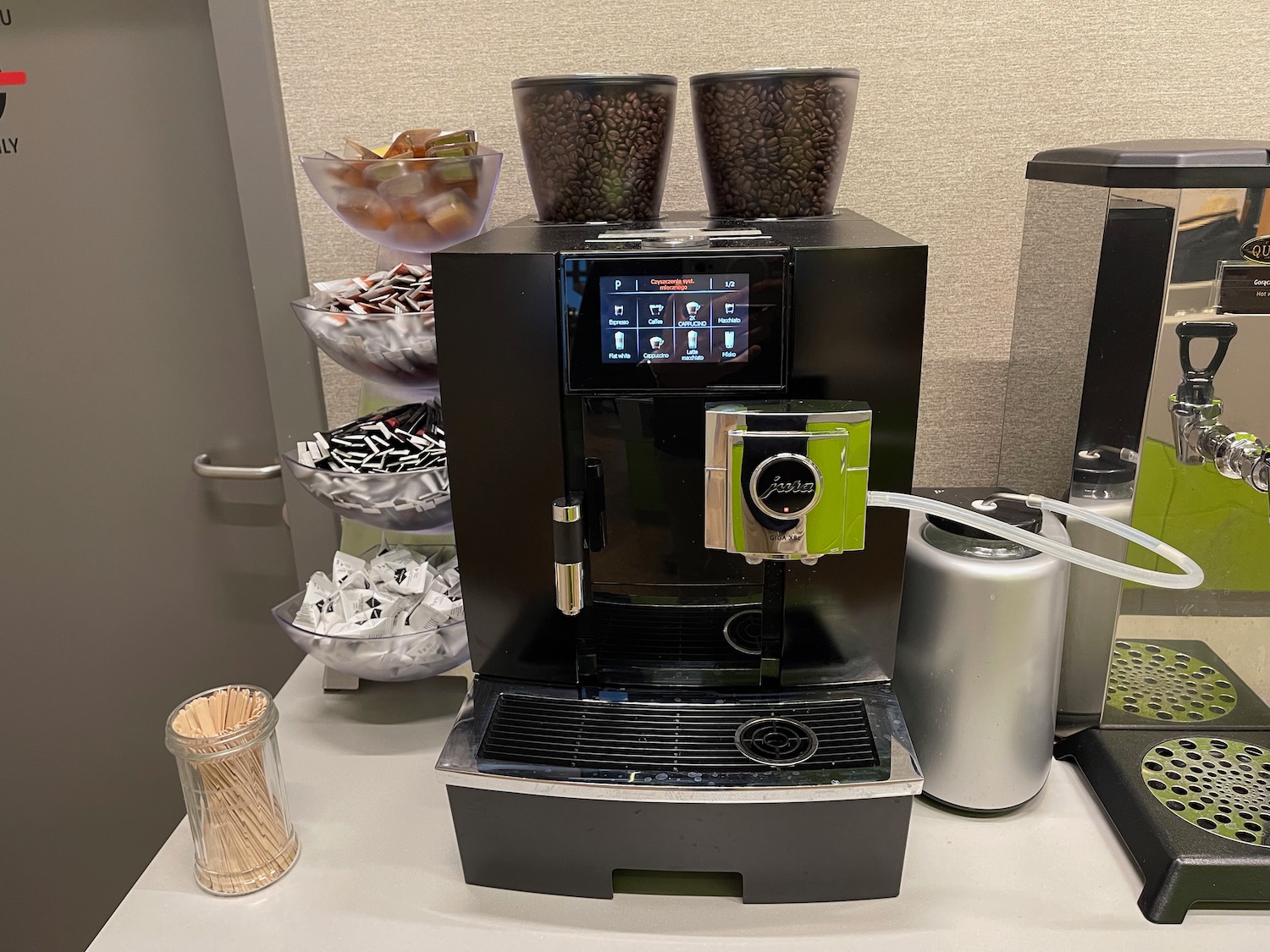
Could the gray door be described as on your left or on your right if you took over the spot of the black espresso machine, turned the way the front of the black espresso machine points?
on your right

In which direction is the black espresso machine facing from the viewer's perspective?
toward the camera
